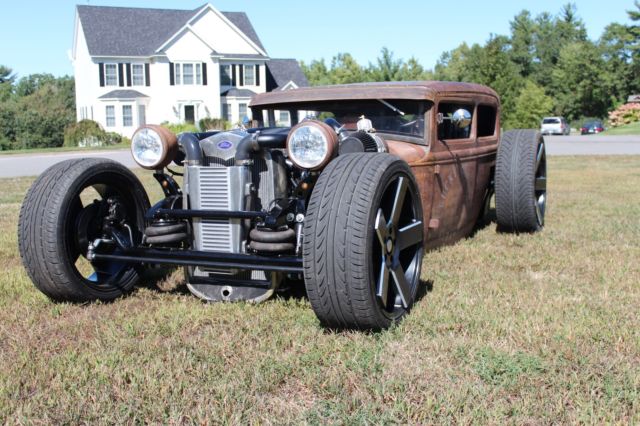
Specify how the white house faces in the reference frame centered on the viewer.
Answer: facing the viewer

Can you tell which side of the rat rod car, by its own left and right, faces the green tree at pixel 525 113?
back

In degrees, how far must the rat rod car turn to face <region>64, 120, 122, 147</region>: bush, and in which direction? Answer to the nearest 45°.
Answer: approximately 135° to its right

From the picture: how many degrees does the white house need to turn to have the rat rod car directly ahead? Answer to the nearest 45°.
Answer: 0° — it already faces it

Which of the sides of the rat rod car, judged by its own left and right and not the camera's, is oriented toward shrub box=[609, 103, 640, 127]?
back

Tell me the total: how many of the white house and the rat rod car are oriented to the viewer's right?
0

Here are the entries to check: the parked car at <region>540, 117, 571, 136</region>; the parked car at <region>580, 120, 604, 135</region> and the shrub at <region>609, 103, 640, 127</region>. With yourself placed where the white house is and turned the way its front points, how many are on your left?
3

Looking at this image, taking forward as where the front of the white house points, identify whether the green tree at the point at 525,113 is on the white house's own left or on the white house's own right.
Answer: on the white house's own left

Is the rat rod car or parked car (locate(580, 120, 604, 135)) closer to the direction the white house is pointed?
the rat rod car

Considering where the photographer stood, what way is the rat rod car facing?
facing the viewer and to the left of the viewer

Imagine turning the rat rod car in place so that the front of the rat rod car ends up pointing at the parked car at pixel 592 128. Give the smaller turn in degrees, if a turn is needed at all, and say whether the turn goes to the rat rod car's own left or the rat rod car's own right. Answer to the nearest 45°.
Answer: approximately 180°

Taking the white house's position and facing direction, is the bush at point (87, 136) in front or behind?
in front

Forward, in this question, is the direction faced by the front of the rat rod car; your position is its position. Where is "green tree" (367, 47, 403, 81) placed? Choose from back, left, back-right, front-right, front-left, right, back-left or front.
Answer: back-right

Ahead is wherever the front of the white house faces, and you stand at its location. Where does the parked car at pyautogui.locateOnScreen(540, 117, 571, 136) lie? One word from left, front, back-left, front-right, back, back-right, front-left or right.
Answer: left

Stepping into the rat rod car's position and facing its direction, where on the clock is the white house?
The white house is roughly at 4 o'clock from the rat rod car.
